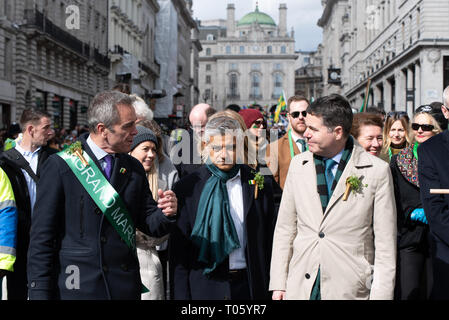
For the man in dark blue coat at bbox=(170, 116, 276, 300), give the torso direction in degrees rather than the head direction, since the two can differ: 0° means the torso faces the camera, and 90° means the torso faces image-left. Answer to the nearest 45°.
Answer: approximately 0°

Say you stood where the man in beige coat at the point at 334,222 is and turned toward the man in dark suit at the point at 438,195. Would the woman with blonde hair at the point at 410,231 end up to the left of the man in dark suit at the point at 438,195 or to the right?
left

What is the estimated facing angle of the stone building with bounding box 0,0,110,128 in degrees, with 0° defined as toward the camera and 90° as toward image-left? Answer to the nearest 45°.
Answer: approximately 315°

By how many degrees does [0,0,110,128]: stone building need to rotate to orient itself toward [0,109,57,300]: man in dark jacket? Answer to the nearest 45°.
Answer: approximately 45° to its right

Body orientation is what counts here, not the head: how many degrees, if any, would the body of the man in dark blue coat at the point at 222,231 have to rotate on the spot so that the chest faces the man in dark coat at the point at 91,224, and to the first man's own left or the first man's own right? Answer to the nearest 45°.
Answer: approximately 45° to the first man's own right

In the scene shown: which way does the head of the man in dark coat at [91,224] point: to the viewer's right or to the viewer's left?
to the viewer's right

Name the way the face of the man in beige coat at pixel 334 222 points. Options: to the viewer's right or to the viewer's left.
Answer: to the viewer's left
